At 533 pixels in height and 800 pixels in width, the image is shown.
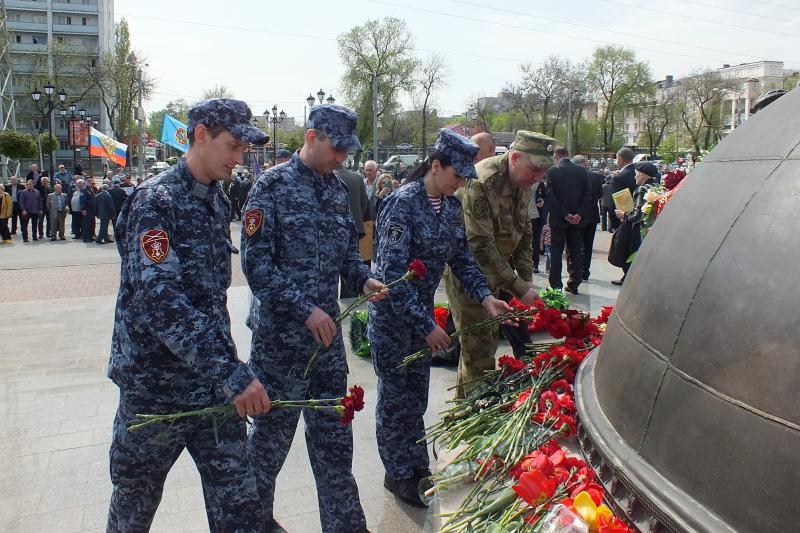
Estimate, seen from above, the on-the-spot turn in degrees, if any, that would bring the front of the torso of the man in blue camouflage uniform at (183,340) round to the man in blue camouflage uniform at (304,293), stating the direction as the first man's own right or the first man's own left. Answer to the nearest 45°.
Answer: approximately 45° to the first man's own left

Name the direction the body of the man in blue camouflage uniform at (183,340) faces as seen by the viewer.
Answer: to the viewer's right

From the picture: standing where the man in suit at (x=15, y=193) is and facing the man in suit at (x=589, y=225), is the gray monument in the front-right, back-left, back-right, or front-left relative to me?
front-right

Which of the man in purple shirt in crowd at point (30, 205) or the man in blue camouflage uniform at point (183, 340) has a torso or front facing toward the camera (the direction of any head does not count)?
the man in purple shirt in crowd

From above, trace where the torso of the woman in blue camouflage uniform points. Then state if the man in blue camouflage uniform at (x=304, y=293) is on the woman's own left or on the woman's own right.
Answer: on the woman's own right

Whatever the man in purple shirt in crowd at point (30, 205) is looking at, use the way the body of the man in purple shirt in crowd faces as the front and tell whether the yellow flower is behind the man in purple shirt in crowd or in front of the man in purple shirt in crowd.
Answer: in front

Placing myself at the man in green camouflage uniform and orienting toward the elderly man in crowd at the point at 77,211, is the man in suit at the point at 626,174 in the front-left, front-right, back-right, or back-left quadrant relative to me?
front-right

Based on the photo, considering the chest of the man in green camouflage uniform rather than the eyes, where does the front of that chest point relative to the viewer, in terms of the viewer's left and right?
facing the viewer and to the right of the viewer

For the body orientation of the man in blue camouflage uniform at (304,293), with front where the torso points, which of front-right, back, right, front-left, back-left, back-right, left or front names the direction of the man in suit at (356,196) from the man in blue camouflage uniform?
back-left

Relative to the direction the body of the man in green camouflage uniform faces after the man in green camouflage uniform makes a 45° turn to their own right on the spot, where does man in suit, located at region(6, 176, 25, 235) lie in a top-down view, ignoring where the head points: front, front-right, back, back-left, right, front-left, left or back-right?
back-right

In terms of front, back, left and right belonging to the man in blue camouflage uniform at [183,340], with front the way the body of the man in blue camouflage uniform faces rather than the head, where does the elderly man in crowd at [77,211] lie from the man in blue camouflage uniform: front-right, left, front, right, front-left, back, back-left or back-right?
left

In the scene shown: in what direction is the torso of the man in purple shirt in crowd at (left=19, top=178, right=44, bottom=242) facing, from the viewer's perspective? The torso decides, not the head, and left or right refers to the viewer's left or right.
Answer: facing the viewer
